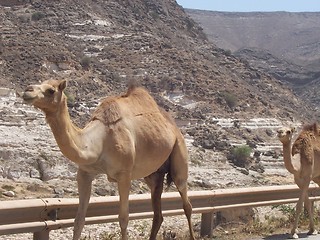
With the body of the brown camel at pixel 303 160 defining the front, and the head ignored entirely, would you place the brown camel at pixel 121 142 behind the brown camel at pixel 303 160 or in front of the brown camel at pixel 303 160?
in front

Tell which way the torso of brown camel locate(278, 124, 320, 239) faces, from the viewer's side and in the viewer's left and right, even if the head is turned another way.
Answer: facing the viewer and to the left of the viewer
